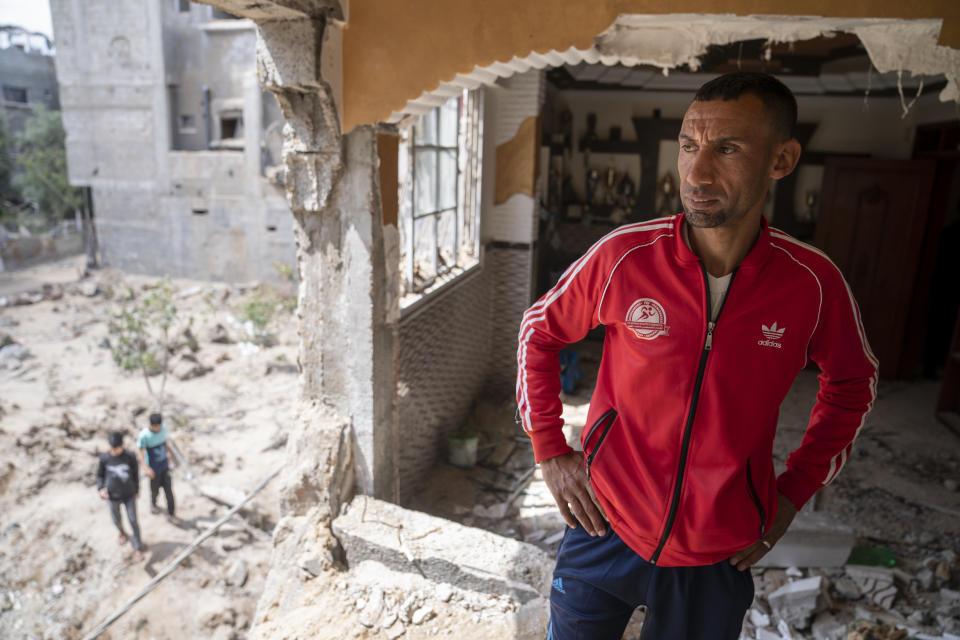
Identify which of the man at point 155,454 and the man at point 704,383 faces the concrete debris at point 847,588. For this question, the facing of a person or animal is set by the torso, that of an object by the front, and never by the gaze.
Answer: the man at point 155,454

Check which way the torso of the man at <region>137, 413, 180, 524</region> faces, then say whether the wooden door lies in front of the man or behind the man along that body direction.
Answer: in front

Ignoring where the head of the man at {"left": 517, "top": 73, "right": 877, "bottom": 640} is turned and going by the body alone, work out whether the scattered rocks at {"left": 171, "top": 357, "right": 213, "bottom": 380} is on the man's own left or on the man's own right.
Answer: on the man's own right

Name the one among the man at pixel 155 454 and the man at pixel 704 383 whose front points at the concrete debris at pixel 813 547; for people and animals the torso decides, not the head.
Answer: the man at pixel 155 454

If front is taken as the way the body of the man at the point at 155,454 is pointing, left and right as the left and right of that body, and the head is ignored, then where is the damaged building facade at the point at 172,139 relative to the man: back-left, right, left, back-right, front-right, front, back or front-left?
back-left

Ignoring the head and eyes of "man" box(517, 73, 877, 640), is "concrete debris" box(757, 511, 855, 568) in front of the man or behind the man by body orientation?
behind

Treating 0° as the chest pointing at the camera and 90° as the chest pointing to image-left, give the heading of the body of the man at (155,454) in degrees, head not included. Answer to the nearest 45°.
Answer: approximately 315°

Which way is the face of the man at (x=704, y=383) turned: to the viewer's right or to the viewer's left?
to the viewer's left

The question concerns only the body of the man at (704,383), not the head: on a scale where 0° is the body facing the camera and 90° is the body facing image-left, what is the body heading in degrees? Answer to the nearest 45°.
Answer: approximately 0°
